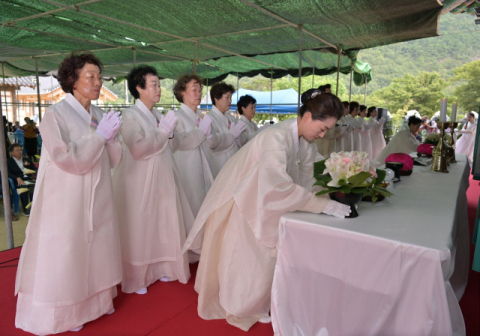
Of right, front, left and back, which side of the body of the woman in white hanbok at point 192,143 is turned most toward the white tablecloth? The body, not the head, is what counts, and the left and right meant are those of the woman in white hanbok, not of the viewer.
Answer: front

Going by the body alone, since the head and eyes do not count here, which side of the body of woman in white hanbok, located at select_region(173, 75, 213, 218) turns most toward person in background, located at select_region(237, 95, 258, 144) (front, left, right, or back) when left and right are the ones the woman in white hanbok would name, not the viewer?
left

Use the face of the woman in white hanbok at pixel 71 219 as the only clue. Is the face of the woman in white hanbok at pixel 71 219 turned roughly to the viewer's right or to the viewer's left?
to the viewer's right

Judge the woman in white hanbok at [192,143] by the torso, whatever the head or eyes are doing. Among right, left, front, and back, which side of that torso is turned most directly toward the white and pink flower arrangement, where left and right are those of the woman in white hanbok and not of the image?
front

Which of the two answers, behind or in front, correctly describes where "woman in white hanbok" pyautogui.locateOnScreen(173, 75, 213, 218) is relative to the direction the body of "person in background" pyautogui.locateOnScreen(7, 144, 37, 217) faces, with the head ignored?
in front

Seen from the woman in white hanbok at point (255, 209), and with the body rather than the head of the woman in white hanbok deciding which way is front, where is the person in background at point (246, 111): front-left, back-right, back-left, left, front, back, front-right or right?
left

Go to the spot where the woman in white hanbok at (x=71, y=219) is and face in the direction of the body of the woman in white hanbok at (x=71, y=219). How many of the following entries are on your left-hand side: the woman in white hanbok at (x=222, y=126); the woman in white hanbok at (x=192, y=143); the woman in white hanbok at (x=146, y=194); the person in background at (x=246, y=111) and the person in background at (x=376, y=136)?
5

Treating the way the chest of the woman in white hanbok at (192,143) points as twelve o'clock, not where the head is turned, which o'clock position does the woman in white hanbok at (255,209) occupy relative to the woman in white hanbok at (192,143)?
the woman in white hanbok at (255,209) is roughly at 1 o'clock from the woman in white hanbok at (192,143).

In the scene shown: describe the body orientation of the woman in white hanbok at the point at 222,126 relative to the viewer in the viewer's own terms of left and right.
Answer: facing the viewer and to the right of the viewer

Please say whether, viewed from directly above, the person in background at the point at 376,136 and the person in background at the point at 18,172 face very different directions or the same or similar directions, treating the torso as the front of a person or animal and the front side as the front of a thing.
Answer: same or similar directions

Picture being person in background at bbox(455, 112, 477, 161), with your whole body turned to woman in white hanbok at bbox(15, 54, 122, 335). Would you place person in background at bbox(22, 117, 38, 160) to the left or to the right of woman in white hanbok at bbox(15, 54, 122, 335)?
right

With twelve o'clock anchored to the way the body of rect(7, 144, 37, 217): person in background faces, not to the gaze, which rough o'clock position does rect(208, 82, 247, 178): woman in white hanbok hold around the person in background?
The woman in white hanbok is roughly at 12 o'clock from the person in background.

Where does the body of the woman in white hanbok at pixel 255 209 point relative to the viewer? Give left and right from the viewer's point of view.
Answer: facing to the right of the viewer
